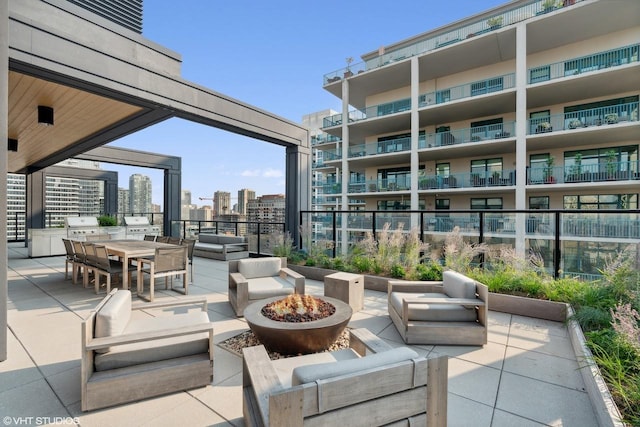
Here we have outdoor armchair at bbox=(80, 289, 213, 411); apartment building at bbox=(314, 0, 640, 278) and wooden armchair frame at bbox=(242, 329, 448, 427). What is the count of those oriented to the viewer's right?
1

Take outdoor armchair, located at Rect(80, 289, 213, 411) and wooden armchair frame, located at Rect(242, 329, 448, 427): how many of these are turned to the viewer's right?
1

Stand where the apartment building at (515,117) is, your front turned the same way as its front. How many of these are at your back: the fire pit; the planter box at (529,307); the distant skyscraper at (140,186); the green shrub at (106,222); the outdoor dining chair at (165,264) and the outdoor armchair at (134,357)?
0

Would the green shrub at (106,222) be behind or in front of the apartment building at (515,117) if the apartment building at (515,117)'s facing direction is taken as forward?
in front

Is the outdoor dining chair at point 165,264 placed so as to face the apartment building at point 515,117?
no

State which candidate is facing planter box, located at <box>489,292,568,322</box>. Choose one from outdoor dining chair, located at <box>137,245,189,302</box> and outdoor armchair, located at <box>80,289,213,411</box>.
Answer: the outdoor armchair

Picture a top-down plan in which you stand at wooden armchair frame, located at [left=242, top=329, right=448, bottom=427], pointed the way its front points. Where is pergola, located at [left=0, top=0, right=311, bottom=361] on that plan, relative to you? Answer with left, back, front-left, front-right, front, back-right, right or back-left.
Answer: front

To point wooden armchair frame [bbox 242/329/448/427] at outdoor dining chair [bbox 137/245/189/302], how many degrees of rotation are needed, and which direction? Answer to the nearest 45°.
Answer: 0° — it already faces it

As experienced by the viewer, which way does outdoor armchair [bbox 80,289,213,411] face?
facing to the right of the viewer

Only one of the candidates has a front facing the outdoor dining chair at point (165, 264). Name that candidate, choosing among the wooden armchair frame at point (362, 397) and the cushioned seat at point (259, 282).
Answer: the wooden armchair frame

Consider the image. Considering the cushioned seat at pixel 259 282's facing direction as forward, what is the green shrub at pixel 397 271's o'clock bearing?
The green shrub is roughly at 10 o'clock from the cushioned seat.

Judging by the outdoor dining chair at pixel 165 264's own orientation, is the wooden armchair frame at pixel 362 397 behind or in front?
behind

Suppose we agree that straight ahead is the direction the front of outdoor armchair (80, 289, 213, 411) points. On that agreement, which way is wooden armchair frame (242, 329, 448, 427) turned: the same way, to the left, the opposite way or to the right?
to the left

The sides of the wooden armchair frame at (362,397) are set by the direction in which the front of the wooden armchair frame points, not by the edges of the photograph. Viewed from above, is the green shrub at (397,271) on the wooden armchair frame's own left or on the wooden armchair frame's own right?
on the wooden armchair frame's own right

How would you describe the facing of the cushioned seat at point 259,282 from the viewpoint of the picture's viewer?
facing the viewer and to the right of the viewer

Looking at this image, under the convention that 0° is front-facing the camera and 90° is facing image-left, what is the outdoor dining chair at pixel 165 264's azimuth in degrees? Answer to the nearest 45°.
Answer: approximately 135°

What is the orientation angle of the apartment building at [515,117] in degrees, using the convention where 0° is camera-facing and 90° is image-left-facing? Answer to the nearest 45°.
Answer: approximately 45°

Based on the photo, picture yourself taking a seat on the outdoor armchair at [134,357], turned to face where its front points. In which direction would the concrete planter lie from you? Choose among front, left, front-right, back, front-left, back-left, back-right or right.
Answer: front

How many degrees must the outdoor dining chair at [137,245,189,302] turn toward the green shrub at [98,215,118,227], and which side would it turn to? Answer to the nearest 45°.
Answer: approximately 45° to its right
